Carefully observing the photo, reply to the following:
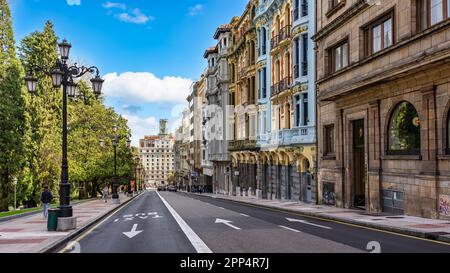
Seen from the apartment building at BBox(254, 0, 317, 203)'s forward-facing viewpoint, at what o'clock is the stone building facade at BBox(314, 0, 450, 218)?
The stone building facade is roughly at 10 o'clock from the apartment building.

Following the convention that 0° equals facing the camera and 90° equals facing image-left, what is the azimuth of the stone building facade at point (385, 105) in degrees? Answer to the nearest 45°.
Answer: approximately 45°

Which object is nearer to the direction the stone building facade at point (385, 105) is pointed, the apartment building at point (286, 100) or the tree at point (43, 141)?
the tree

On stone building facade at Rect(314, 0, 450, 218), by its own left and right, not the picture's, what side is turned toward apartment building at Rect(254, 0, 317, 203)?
right

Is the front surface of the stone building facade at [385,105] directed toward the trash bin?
yes

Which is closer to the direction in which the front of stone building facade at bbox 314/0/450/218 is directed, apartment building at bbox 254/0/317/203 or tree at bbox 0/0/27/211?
the tree
